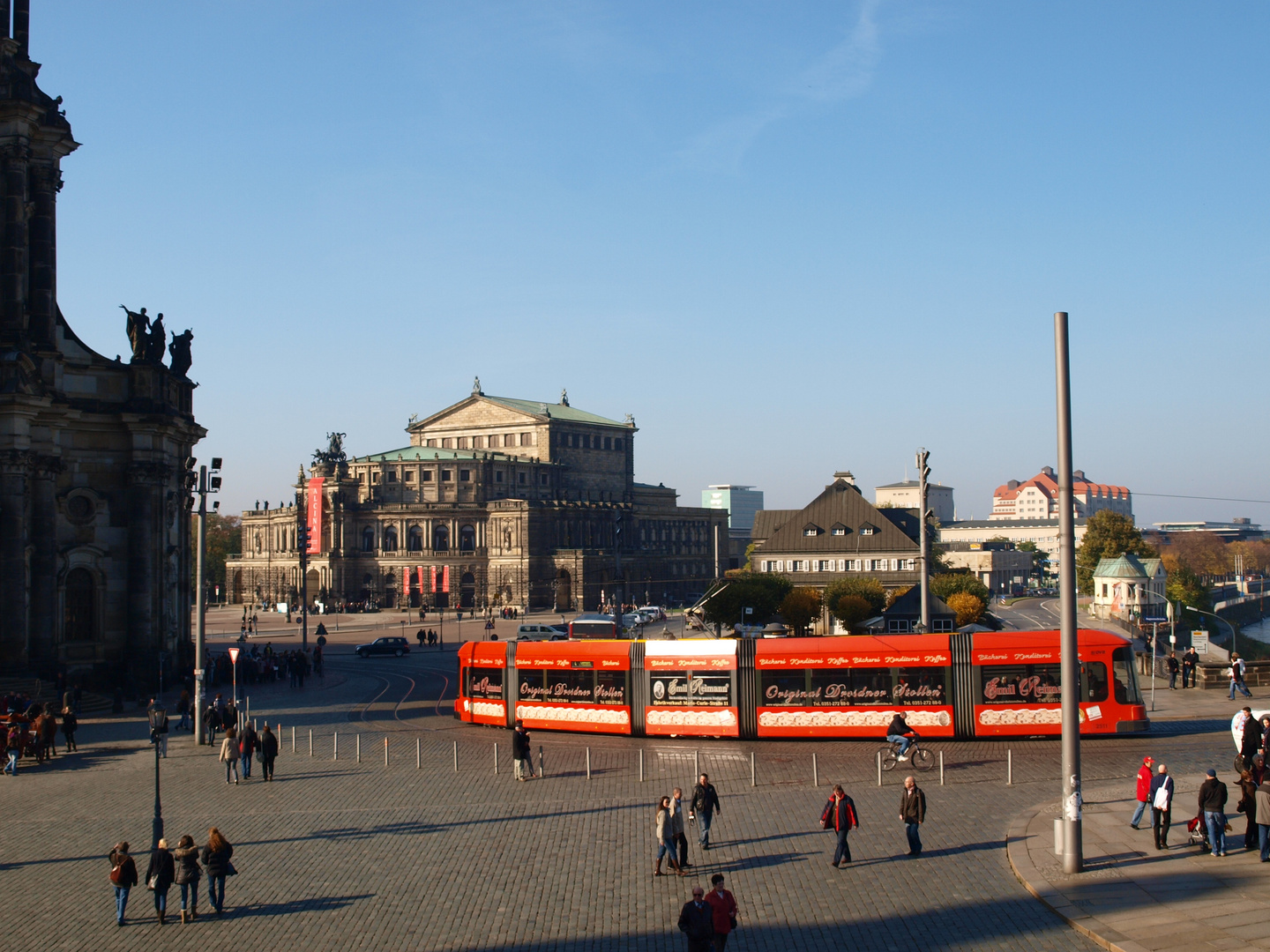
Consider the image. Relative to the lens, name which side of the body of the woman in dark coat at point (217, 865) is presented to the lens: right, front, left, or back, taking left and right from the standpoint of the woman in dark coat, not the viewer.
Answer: back

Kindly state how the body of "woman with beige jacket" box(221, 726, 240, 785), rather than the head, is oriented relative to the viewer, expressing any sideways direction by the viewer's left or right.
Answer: facing away from the viewer

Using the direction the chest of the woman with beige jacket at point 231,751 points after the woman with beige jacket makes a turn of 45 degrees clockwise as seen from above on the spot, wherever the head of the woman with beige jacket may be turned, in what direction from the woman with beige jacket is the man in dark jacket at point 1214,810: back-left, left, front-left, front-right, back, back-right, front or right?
right

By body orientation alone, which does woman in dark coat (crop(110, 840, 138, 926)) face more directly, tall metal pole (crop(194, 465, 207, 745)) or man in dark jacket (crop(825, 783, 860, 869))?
the tall metal pole

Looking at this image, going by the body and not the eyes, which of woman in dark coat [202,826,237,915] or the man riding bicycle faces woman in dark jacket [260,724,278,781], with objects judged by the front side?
the woman in dark coat

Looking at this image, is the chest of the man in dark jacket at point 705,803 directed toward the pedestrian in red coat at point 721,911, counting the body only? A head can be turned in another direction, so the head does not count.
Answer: yes

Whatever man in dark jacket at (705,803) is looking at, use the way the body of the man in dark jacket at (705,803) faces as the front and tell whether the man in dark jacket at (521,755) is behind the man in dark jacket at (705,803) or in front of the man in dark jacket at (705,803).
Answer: behind

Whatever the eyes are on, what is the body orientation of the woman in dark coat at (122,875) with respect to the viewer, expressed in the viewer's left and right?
facing away from the viewer

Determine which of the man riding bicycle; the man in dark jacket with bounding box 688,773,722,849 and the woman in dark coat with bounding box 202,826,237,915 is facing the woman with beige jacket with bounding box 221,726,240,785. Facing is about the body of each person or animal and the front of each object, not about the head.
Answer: the woman in dark coat

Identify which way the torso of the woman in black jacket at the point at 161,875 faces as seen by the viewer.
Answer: away from the camera
